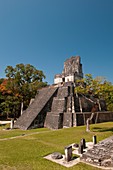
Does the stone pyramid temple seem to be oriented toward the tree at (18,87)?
no

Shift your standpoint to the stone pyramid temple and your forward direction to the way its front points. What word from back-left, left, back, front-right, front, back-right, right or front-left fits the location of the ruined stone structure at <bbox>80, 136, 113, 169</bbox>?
front-left

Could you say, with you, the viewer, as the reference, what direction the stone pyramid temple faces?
facing the viewer and to the left of the viewer
